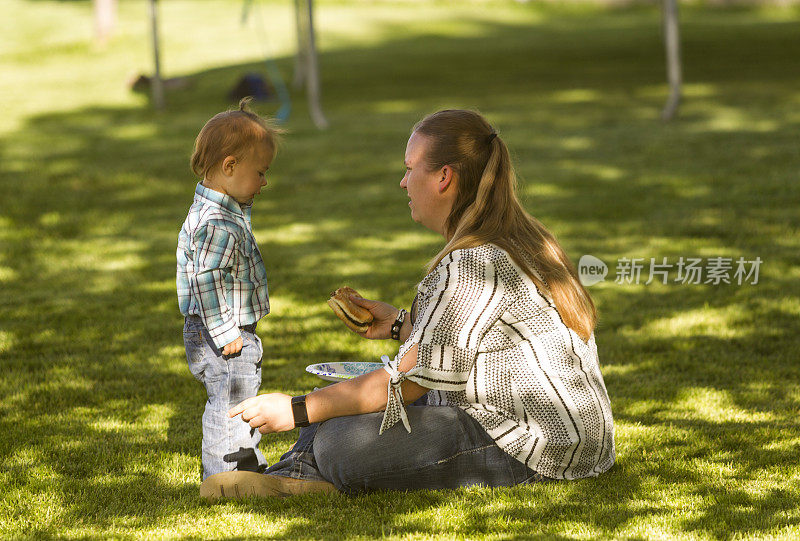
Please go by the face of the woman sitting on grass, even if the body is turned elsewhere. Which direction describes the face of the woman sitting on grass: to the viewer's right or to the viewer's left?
to the viewer's left

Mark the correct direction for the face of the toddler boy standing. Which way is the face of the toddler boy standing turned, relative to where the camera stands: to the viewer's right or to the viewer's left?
to the viewer's right

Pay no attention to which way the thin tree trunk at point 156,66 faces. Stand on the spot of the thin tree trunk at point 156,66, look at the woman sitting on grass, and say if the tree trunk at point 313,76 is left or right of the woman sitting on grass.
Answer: left

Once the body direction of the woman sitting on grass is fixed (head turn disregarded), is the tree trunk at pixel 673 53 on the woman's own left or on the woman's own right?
on the woman's own right

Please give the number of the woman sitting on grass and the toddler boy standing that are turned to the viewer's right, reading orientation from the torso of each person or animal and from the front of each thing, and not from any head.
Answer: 1

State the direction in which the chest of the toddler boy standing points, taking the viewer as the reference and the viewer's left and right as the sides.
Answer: facing to the right of the viewer

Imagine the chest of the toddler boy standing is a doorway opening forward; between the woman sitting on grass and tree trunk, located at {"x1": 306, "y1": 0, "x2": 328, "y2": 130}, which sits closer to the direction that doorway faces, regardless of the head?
the woman sitting on grass

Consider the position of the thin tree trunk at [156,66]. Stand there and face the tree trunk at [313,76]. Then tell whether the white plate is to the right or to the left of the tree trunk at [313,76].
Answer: right

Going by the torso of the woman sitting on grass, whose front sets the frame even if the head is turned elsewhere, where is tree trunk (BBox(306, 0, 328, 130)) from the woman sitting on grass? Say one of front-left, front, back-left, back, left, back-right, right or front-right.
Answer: right

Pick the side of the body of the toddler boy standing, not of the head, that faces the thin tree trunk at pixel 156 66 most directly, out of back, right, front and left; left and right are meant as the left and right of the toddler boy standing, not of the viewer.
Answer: left

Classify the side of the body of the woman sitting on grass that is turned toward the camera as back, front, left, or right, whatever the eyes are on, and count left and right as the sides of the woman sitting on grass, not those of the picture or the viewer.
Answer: left

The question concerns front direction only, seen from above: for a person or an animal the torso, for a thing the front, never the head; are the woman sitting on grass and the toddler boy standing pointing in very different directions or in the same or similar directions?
very different directions

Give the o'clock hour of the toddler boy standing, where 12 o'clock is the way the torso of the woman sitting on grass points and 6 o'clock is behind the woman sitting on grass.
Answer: The toddler boy standing is roughly at 1 o'clock from the woman sitting on grass.

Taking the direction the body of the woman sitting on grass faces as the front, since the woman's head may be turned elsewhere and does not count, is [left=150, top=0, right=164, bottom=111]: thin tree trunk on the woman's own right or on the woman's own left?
on the woman's own right
